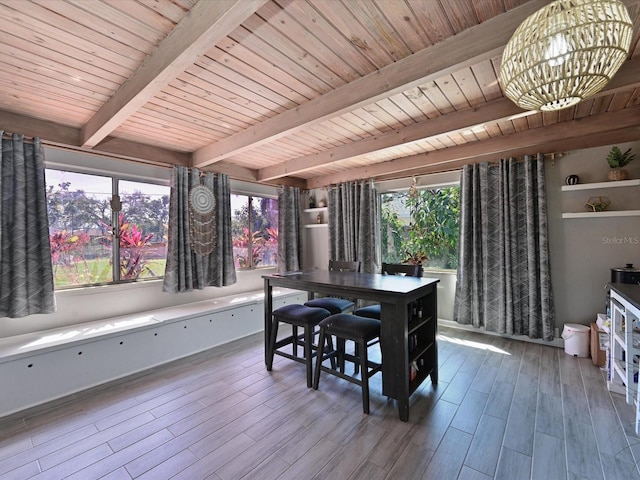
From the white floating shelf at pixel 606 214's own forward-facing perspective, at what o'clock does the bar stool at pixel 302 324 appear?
The bar stool is roughly at 12 o'clock from the white floating shelf.

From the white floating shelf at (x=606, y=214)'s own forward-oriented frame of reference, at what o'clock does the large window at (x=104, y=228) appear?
The large window is roughly at 2 o'clock from the white floating shelf.

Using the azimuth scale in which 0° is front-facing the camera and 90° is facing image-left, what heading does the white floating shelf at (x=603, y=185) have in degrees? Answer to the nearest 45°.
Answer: approximately 45°

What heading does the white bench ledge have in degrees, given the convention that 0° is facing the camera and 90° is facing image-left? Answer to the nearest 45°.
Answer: approximately 315°
